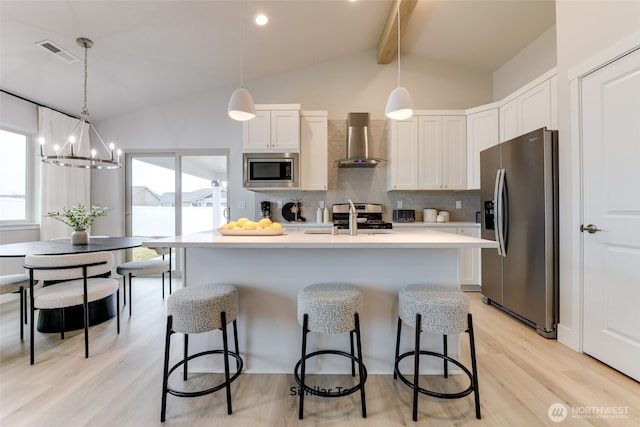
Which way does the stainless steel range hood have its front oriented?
toward the camera

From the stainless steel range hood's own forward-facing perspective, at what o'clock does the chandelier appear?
The chandelier is roughly at 2 o'clock from the stainless steel range hood.

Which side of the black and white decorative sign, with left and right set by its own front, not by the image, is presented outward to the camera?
front

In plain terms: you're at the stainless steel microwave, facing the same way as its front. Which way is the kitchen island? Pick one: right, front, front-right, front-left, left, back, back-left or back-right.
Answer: front

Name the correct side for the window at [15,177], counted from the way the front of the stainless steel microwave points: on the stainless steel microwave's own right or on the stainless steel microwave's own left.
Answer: on the stainless steel microwave's own right

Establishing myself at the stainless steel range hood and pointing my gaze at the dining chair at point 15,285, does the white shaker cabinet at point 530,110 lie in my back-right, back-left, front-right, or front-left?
back-left

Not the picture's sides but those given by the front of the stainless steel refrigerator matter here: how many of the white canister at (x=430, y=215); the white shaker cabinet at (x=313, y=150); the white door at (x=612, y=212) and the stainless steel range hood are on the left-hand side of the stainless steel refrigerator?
1

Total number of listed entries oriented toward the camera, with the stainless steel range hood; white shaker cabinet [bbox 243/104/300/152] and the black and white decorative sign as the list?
3

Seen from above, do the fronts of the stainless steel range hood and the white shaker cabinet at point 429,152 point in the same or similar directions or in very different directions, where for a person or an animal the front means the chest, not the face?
same or similar directions

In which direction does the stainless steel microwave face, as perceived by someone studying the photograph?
facing the viewer

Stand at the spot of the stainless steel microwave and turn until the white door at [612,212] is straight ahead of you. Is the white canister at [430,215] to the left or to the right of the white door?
left

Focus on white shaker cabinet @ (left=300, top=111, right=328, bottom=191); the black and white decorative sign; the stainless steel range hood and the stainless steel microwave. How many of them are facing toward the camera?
4

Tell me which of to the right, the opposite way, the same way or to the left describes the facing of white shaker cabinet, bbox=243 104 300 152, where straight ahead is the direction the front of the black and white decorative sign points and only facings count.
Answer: the same way

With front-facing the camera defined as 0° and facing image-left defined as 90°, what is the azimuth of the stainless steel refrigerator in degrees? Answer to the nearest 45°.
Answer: approximately 45°

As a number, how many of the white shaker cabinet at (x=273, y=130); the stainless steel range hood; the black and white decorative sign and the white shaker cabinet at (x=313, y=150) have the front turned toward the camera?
4

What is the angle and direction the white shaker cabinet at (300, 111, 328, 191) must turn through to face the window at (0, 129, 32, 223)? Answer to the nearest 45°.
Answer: approximately 90° to its right

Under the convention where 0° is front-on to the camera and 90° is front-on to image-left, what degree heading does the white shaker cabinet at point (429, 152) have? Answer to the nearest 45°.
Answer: approximately 0°

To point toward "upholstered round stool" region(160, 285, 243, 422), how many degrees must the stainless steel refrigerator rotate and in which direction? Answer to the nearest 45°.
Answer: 0° — it already faces it
